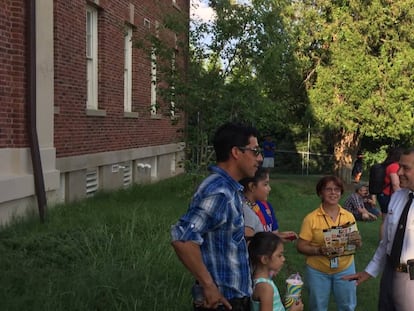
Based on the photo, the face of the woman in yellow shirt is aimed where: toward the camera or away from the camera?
toward the camera

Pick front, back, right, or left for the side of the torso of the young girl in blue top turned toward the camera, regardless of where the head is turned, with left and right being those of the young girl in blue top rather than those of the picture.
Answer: right

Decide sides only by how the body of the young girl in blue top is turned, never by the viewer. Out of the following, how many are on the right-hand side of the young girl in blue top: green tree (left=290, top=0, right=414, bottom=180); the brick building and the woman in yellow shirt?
0

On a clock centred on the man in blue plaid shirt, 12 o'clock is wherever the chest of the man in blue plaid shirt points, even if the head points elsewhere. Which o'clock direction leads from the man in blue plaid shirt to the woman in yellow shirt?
The woman in yellow shirt is roughly at 10 o'clock from the man in blue plaid shirt.

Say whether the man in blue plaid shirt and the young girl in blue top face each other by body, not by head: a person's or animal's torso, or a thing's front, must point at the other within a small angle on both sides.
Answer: no

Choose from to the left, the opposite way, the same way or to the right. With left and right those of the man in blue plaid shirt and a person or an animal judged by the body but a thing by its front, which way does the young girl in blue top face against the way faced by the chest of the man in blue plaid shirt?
the same way

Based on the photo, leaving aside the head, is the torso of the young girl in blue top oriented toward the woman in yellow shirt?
no

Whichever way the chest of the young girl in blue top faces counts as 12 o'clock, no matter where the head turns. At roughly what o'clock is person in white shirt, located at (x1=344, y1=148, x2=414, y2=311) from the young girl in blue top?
The person in white shirt is roughly at 11 o'clock from the young girl in blue top.

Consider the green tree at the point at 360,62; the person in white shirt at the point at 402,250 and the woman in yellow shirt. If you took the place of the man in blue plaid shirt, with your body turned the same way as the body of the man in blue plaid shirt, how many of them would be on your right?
0

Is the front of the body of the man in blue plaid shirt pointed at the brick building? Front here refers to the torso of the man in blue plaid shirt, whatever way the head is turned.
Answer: no

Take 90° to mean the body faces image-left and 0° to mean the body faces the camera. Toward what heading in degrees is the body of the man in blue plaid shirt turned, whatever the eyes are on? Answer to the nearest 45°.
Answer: approximately 270°

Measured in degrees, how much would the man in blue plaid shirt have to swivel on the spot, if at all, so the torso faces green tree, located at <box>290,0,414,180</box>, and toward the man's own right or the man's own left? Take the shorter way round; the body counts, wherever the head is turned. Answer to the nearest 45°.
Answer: approximately 90° to the man's own left

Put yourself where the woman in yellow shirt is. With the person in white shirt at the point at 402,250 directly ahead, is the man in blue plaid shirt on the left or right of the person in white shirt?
right
